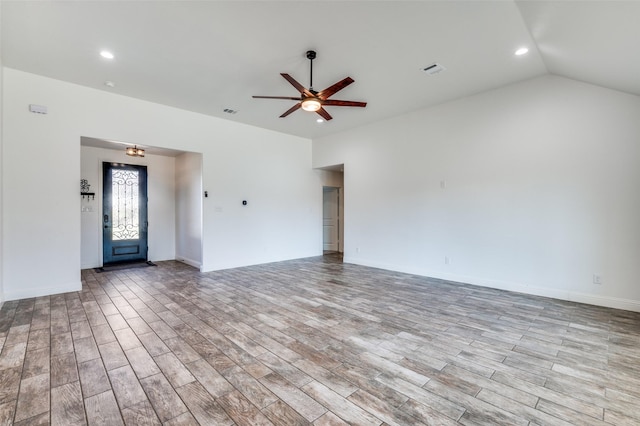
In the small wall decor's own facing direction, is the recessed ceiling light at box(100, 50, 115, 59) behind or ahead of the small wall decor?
ahead

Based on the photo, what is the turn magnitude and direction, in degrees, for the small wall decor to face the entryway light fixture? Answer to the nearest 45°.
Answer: approximately 45° to its left

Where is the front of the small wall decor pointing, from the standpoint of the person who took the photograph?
facing the viewer

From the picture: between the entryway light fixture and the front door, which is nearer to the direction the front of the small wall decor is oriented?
the entryway light fixture

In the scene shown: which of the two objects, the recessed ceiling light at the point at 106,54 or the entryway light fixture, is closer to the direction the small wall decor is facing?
the recessed ceiling light

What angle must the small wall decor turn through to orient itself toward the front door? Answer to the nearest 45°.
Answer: approximately 90° to its left

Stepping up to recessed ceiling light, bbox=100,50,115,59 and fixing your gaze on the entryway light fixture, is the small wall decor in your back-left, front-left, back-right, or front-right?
front-left

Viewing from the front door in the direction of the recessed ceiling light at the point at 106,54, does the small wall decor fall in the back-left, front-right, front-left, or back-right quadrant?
front-right
